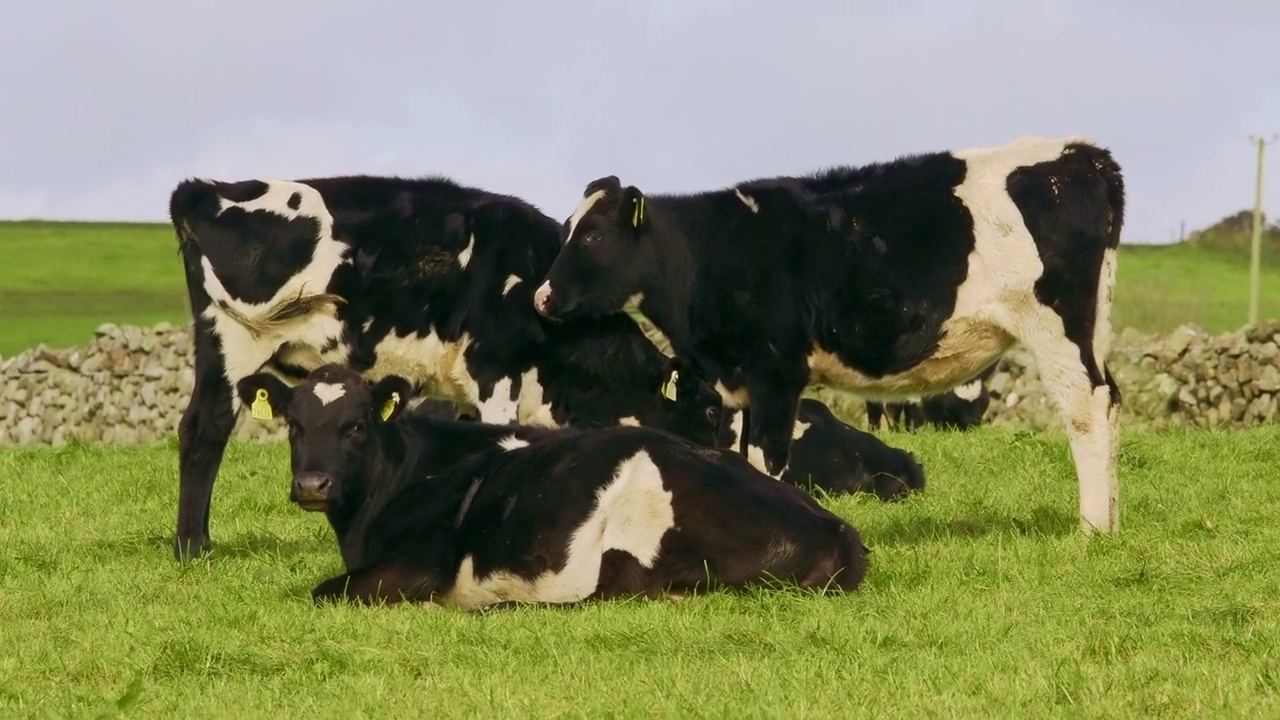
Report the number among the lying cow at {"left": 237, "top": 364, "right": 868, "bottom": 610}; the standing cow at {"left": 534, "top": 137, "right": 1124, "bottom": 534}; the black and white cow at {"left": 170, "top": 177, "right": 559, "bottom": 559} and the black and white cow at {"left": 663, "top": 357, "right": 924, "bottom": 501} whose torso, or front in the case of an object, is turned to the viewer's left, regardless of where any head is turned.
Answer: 3

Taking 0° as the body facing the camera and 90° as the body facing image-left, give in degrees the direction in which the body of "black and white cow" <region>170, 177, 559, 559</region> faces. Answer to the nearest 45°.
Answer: approximately 270°

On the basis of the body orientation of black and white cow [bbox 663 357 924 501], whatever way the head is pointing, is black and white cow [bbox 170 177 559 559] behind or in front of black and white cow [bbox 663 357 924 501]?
in front

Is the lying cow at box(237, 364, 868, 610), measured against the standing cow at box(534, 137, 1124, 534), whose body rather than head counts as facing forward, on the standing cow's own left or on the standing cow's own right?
on the standing cow's own left

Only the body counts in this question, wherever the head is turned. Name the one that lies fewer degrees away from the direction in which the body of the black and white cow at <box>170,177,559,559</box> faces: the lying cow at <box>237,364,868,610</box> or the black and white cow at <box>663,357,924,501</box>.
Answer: the black and white cow

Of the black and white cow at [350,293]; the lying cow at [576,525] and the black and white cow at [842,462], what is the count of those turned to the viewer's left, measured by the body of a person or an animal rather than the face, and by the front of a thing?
2

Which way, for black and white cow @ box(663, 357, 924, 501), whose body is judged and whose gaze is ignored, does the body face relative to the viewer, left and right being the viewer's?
facing to the left of the viewer

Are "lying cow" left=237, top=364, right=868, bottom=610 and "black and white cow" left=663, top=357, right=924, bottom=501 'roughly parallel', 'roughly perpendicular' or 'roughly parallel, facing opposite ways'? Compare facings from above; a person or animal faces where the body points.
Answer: roughly parallel

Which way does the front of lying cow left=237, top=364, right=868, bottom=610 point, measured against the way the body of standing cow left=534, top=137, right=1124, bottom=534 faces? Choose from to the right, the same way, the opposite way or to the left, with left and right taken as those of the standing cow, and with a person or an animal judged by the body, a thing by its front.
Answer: the same way

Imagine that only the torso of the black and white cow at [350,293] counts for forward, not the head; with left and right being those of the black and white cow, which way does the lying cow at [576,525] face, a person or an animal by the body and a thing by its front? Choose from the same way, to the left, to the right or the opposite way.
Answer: the opposite way

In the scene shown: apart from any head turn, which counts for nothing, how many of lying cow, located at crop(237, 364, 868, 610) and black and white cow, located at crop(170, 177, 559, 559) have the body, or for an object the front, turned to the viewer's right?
1

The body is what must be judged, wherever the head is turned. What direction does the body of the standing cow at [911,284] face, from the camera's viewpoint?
to the viewer's left

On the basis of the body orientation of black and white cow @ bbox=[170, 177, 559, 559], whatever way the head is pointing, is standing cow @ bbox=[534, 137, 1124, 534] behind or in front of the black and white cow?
in front

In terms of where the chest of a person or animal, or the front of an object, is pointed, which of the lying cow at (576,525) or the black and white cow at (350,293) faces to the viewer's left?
the lying cow

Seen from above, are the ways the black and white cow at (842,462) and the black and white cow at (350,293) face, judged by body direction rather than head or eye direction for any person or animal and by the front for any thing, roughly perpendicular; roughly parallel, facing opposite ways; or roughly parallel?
roughly parallel, facing opposite ways

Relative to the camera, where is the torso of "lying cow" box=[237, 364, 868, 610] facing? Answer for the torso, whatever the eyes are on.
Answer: to the viewer's left
